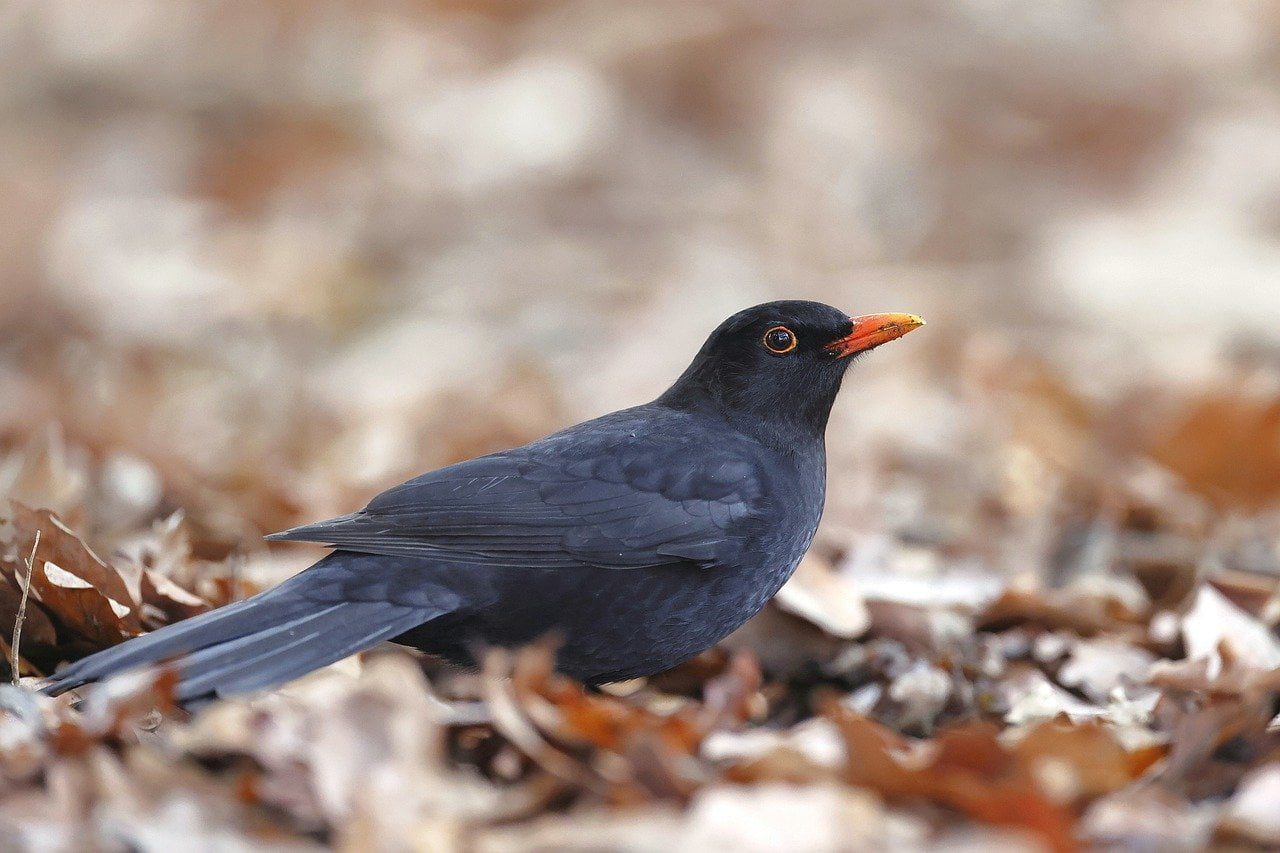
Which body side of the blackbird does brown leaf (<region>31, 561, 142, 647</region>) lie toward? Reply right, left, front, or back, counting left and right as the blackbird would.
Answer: back

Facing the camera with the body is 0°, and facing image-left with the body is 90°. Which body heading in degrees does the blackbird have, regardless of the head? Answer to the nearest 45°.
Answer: approximately 270°

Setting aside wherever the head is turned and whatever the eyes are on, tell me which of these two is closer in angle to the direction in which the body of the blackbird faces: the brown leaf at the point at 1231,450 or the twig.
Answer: the brown leaf

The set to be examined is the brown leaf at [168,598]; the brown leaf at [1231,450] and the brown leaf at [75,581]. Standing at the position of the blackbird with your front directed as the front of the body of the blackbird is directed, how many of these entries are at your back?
2

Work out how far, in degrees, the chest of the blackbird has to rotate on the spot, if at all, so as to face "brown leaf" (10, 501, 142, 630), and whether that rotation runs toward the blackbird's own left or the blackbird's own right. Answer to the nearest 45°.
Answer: approximately 180°

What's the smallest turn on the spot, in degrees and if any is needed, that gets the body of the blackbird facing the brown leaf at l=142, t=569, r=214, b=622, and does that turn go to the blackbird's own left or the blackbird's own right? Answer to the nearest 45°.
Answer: approximately 180°

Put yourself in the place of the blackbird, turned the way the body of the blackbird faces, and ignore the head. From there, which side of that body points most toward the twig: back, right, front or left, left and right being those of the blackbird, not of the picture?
back

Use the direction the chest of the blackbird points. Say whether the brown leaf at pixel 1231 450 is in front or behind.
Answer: in front

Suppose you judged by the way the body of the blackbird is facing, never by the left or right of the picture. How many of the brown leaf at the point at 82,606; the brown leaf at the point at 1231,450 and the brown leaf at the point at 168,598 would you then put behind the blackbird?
2
